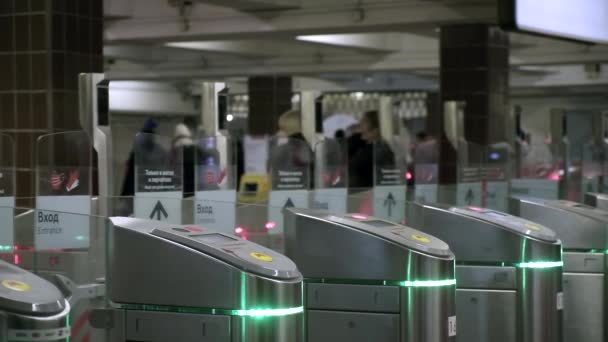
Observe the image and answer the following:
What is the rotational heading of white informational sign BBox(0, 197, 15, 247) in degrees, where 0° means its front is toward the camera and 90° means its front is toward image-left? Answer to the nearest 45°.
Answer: approximately 0°

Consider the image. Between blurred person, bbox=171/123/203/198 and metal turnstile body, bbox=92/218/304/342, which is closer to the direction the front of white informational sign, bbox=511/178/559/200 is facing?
the metal turnstile body

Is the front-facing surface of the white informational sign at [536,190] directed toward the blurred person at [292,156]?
no

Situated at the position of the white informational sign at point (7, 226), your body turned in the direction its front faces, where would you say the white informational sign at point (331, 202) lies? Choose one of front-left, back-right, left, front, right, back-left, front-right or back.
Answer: back-left

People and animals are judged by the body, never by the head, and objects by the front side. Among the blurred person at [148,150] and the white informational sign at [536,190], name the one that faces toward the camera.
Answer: the white informational sign

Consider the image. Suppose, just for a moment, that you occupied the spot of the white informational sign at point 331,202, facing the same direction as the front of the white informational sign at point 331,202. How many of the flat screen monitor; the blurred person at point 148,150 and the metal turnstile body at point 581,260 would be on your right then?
1

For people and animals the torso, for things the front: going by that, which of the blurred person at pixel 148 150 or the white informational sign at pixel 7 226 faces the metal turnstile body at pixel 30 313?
the white informational sign

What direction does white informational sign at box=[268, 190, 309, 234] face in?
toward the camera

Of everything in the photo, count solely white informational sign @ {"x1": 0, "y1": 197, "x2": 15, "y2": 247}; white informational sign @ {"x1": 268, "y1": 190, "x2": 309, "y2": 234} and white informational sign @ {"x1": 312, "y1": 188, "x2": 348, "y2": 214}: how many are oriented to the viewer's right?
0

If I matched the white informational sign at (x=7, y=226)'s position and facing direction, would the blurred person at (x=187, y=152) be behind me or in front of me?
behind

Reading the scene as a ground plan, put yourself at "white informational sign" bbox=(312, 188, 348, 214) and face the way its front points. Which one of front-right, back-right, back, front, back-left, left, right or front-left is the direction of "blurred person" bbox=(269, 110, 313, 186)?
back

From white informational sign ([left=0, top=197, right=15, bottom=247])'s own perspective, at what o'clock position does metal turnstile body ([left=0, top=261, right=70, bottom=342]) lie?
The metal turnstile body is roughly at 12 o'clock from the white informational sign.
